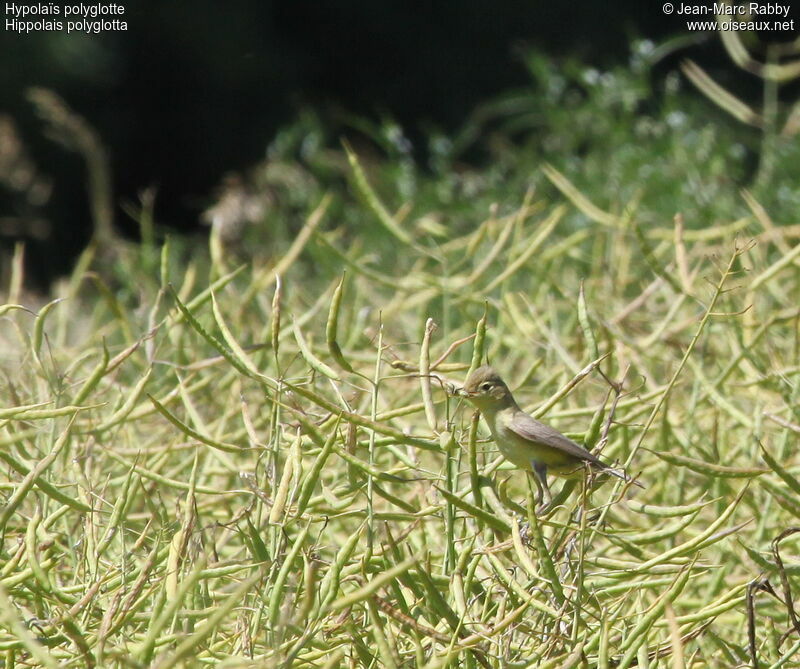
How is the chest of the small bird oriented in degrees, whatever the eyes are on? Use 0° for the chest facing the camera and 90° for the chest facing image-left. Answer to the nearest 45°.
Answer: approximately 90°
